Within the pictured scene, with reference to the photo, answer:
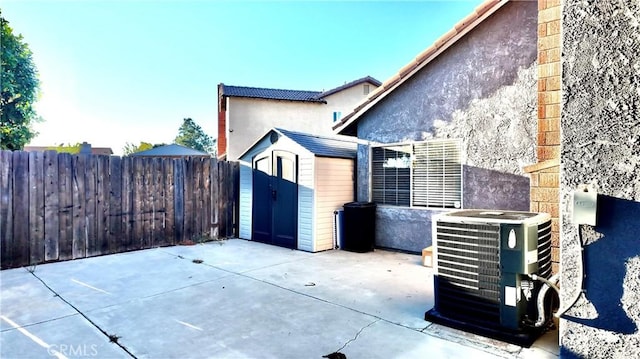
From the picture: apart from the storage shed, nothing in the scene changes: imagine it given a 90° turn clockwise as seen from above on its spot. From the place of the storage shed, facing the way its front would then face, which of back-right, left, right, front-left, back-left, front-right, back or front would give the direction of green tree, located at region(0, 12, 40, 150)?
front

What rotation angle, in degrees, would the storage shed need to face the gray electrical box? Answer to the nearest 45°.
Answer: approximately 45° to its left

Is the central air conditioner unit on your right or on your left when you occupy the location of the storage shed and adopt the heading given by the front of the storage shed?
on your left

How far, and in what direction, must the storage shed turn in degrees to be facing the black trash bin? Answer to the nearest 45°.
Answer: approximately 90° to its left

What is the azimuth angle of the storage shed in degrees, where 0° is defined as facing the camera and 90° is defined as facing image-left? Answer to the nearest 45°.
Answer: approximately 45°
